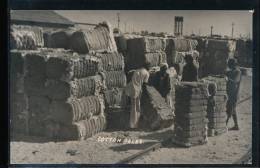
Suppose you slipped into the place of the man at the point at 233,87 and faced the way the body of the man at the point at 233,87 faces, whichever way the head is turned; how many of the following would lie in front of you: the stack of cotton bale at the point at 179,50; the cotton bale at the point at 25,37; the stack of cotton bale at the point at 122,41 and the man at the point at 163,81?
4

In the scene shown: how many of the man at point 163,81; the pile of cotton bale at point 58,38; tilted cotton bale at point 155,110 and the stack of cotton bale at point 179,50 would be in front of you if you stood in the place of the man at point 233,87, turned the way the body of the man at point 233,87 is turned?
4

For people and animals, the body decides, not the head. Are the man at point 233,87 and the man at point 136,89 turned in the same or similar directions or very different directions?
very different directions

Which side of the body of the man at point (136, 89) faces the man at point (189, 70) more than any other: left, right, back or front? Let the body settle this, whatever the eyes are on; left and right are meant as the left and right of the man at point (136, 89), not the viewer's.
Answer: front

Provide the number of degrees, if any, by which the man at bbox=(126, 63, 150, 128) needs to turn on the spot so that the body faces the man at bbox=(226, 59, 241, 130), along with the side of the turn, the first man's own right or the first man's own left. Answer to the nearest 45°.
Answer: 0° — they already face them

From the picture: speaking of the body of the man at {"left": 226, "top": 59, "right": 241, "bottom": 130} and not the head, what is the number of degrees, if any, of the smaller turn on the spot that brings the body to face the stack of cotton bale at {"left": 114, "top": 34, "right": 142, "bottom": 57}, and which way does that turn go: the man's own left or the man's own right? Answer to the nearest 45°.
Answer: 0° — they already face it

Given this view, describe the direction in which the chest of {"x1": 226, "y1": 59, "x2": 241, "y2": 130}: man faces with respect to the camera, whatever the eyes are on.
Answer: to the viewer's left

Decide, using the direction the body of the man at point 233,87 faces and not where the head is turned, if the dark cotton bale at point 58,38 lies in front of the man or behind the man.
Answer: in front

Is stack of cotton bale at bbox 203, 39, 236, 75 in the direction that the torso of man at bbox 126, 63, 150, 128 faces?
yes

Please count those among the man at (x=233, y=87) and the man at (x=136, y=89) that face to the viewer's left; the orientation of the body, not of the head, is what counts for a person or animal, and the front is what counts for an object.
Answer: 1

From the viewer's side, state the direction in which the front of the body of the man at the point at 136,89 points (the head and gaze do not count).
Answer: to the viewer's right

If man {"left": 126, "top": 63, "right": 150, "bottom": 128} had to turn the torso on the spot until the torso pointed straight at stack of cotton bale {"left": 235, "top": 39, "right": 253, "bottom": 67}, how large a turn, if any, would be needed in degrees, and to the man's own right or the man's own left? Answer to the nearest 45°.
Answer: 0° — they already face it

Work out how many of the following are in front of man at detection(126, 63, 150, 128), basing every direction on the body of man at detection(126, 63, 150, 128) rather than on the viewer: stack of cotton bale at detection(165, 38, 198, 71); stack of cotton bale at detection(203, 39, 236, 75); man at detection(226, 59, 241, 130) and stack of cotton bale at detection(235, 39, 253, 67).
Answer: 4
